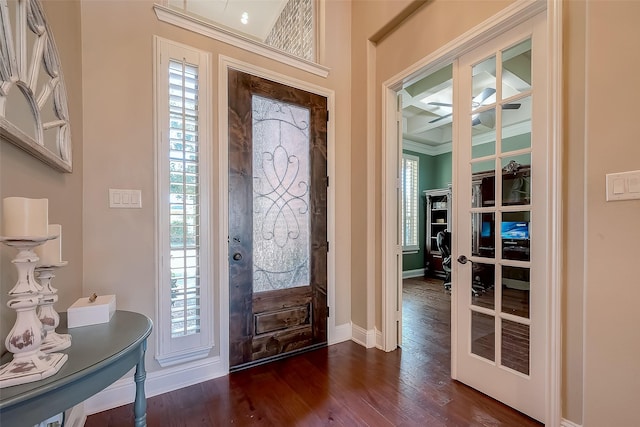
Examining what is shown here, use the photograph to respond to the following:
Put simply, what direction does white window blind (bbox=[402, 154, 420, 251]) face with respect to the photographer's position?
facing the viewer and to the right of the viewer

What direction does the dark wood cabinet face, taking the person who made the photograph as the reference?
facing the viewer and to the left of the viewer

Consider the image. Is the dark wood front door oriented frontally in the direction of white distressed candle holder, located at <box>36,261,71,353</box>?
no

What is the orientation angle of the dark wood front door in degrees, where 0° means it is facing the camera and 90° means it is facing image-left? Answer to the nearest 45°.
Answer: approximately 315°

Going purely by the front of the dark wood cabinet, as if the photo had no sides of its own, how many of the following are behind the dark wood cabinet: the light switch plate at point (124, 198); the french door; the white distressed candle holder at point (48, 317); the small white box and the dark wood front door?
0

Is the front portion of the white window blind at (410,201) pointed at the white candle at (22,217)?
no

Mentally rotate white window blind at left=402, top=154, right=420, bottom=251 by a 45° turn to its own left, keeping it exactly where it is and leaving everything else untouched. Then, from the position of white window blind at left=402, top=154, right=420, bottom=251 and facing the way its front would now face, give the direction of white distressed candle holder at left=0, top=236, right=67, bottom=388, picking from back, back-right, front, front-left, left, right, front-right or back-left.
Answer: right

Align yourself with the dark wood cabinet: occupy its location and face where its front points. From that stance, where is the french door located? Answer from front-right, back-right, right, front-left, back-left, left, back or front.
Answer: front-left

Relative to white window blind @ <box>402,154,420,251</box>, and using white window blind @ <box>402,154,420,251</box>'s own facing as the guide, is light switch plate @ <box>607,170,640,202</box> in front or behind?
in front

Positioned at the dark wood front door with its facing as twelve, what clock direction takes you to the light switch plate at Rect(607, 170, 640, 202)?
The light switch plate is roughly at 12 o'clock from the dark wood front door.

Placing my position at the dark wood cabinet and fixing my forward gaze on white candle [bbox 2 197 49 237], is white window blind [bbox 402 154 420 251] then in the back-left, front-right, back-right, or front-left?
front-right

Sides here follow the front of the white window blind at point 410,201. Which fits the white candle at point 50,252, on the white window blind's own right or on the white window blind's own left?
on the white window blind's own right

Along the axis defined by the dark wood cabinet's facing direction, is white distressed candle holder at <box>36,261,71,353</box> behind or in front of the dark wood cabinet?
in front

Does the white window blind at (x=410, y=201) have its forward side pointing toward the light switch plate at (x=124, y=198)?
no

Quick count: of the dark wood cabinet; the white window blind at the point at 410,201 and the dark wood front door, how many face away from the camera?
0

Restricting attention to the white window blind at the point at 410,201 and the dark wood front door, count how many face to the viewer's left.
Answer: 0

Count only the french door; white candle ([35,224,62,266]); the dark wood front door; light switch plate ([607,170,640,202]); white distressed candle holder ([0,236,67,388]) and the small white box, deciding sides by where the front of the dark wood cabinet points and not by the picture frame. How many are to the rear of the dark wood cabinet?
0
